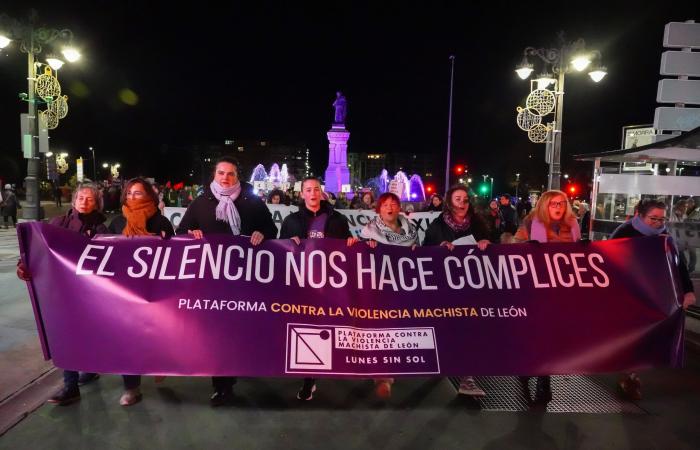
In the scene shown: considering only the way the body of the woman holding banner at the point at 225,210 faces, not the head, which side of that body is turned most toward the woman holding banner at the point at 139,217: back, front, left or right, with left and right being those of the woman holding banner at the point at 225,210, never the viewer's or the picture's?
right

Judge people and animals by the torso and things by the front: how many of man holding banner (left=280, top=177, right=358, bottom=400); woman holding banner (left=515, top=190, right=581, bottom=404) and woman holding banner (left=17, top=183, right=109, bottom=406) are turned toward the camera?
3

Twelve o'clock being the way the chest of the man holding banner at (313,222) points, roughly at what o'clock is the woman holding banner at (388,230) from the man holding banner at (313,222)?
the woman holding banner at (388,230) is roughly at 9 o'clock from the man holding banner at (313,222).

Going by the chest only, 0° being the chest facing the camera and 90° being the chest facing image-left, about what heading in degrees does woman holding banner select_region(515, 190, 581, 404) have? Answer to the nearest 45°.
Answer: approximately 0°
